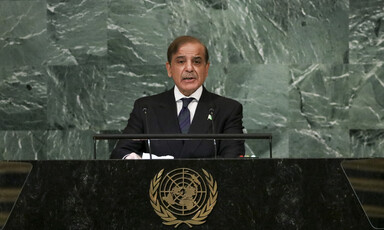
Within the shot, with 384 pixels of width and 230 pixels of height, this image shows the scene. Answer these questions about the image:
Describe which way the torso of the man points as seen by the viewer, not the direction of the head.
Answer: toward the camera

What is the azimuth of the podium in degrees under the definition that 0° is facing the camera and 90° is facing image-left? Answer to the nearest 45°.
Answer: approximately 0°

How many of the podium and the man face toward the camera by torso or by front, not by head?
2

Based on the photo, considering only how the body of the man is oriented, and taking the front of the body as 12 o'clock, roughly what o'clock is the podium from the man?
The podium is roughly at 12 o'clock from the man.

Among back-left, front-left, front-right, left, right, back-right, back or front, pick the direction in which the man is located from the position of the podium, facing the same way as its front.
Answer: back

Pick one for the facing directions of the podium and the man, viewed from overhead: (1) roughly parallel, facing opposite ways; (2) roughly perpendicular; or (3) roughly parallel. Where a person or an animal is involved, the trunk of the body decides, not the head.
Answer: roughly parallel
